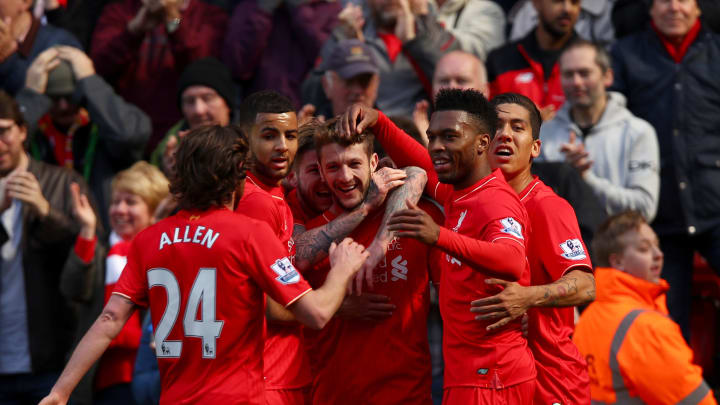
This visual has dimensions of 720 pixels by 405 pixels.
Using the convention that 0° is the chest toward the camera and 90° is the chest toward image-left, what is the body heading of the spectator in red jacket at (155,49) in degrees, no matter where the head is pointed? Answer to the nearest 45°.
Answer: approximately 0°

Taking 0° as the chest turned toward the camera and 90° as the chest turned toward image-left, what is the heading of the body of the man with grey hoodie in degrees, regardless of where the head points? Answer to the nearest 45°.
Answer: approximately 45°

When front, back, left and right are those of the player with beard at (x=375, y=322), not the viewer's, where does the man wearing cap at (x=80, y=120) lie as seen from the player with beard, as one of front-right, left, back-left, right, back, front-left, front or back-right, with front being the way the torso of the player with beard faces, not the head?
back-right

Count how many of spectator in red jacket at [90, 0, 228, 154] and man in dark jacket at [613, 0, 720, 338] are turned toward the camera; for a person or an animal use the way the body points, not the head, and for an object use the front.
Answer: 2

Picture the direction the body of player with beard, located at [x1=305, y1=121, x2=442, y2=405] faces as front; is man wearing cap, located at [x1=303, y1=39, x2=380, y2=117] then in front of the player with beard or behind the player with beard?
behind

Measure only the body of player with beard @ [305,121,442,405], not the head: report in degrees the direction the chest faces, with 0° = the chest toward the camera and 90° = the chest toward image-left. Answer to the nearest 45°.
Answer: approximately 0°

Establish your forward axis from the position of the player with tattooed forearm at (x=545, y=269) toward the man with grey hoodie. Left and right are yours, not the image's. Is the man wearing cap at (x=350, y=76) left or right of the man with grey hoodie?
left

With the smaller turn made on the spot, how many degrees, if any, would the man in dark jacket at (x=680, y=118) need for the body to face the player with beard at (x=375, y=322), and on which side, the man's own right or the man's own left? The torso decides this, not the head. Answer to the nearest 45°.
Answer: approximately 45° to the man's own right
